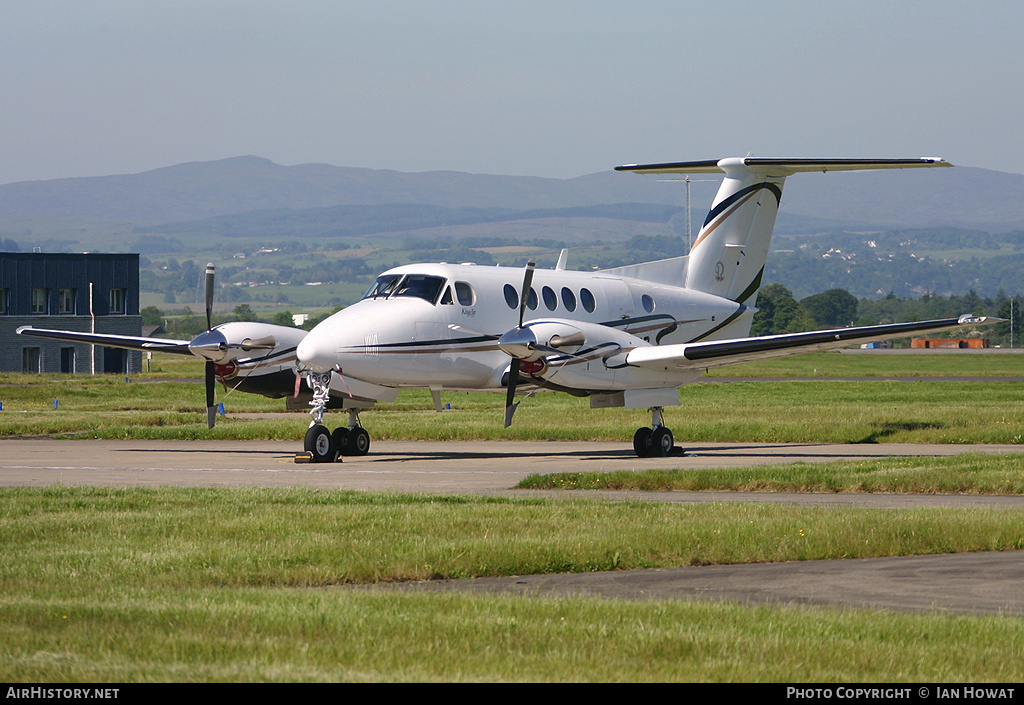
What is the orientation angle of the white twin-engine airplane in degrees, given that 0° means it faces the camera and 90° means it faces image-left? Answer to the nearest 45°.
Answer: approximately 45°
